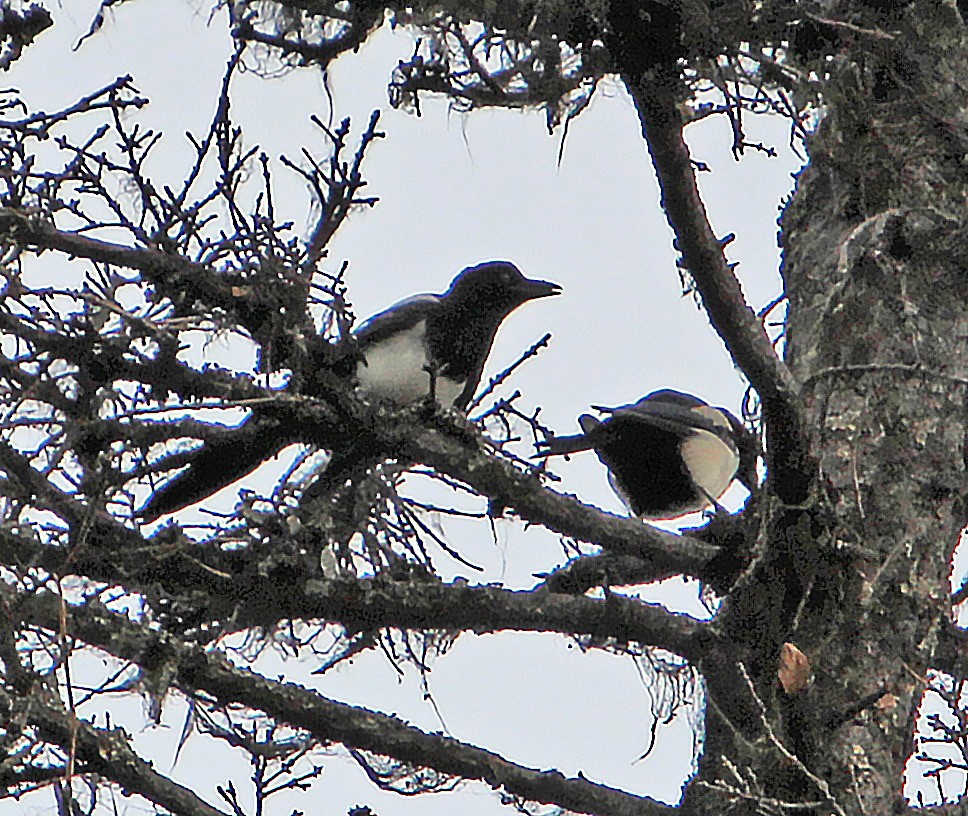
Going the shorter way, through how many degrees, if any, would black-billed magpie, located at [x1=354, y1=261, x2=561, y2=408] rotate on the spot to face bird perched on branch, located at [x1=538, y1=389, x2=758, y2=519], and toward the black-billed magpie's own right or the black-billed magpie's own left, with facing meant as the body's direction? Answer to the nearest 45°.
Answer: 0° — it already faces it

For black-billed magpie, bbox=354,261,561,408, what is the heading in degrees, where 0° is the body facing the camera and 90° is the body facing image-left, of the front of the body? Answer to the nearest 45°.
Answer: approximately 270°
